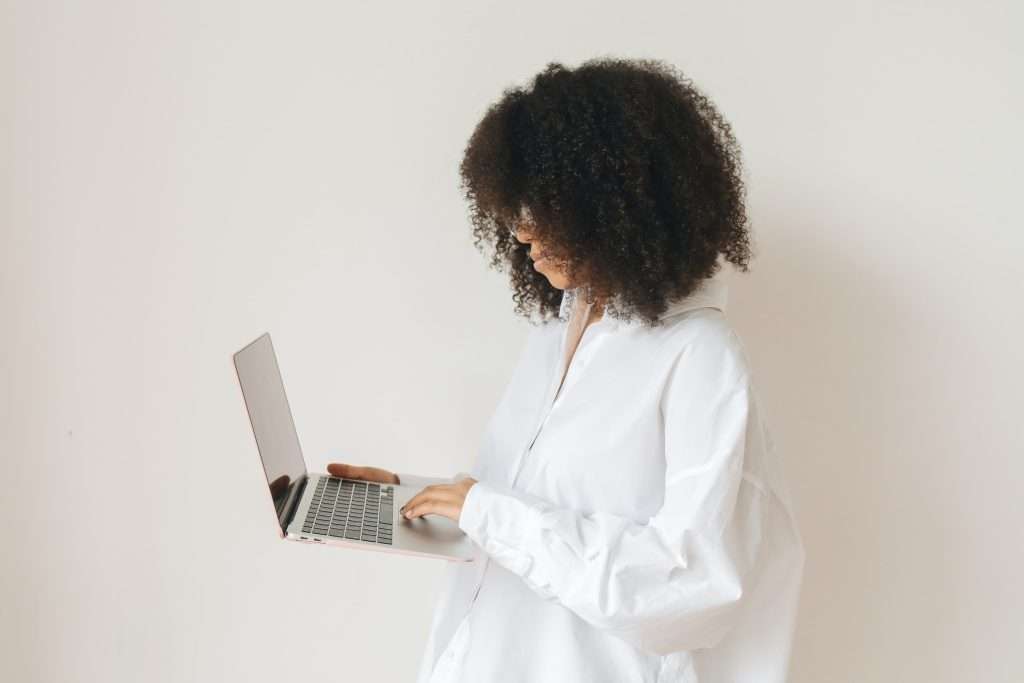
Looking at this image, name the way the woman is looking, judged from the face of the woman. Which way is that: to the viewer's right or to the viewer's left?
to the viewer's left

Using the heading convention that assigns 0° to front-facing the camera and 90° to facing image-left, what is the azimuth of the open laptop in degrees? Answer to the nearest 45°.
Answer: approximately 270°

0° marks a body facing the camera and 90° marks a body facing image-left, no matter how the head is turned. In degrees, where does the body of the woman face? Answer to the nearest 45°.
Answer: approximately 45°
